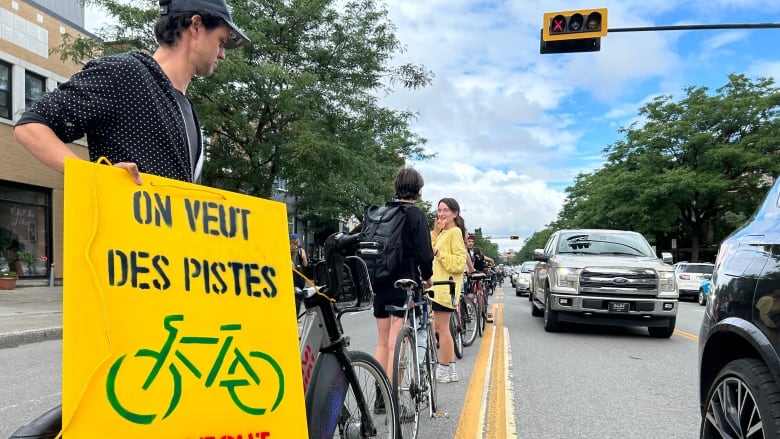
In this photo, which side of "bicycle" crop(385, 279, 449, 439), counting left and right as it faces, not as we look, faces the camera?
back

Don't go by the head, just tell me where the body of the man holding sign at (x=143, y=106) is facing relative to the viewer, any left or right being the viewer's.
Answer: facing to the right of the viewer

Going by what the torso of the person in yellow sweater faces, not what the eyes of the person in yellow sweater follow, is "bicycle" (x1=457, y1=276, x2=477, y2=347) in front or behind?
behind

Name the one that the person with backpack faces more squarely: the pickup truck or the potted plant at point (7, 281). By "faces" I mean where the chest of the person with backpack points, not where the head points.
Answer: the pickup truck

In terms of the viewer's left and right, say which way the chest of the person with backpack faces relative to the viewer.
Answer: facing away from the viewer and to the right of the viewer

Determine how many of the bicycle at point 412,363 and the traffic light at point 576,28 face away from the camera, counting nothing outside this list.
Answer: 1

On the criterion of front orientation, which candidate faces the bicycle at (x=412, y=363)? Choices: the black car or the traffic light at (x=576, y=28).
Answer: the traffic light

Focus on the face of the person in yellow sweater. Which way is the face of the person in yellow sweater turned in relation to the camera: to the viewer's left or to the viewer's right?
to the viewer's left

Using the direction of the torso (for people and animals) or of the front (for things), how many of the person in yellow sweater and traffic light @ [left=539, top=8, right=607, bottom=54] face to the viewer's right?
0

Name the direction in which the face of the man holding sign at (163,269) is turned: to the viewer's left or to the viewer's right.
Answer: to the viewer's right

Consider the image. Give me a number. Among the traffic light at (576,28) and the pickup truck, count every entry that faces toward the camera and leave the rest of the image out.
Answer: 2

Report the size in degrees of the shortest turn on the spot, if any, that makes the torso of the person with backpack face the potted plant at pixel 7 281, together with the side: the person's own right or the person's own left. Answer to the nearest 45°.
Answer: approximately 90° to the person's own left
